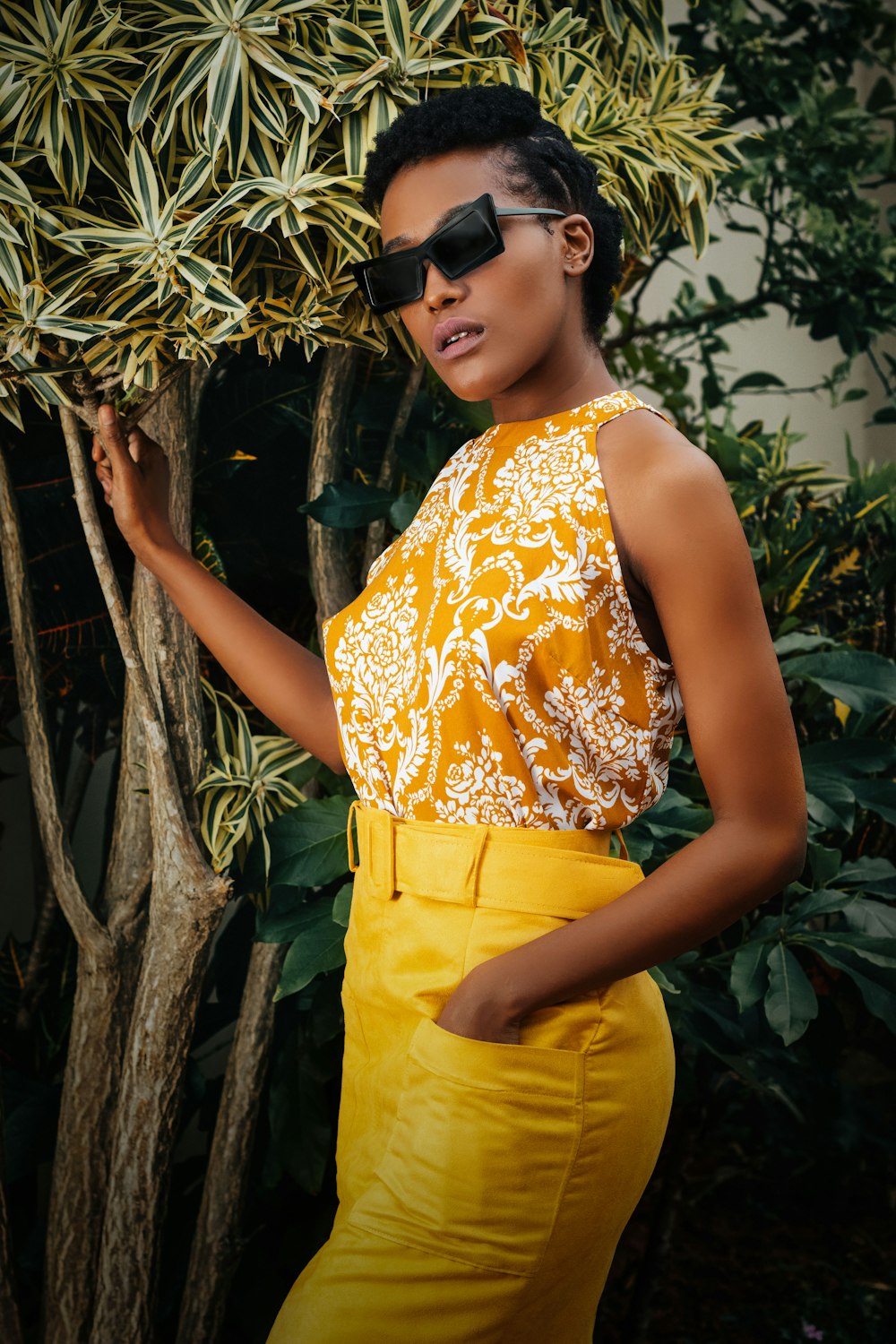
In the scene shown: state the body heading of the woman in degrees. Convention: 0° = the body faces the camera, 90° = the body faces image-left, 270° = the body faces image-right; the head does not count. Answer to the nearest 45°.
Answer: approximately 45°

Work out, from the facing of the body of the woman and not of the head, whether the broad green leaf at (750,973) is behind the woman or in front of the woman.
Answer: behind

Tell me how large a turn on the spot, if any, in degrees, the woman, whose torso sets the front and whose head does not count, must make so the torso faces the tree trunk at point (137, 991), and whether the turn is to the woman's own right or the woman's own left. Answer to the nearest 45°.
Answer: approximately 90° to the woman's own right

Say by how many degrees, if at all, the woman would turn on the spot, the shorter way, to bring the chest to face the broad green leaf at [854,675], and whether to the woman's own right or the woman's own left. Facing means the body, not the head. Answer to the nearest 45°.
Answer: approximately 180°

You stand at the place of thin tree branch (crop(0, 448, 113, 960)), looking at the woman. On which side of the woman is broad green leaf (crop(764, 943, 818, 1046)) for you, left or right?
left

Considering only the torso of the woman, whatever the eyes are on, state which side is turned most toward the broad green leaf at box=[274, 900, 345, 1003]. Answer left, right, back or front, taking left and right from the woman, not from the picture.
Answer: right
